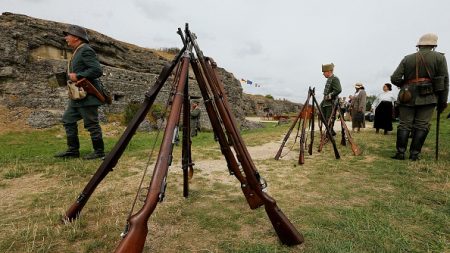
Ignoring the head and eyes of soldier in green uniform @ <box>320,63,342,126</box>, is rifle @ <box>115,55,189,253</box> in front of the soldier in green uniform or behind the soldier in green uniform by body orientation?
in front

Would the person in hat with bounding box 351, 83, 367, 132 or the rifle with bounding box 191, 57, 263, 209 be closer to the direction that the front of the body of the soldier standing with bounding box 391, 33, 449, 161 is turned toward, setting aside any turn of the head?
the person in hat

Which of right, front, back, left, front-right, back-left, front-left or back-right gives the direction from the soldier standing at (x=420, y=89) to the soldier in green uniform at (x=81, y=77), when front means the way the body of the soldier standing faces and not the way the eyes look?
back-left

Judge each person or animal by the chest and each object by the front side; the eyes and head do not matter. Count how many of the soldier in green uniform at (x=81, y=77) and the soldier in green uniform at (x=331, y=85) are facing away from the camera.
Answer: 0

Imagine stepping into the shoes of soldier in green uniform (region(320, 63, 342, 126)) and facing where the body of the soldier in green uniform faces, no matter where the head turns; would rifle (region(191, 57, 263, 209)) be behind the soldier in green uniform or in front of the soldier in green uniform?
in front

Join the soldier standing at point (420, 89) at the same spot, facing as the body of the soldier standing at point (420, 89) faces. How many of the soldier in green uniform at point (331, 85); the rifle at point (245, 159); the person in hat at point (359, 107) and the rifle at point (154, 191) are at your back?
2

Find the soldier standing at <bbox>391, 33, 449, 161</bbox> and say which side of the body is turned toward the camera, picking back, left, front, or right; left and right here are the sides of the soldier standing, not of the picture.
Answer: back

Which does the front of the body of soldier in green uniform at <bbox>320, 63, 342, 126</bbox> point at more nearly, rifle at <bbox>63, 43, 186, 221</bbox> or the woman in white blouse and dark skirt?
the rifle

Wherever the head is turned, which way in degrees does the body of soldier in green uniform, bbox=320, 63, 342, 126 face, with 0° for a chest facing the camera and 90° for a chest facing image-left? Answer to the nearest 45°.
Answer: approximately 45°
